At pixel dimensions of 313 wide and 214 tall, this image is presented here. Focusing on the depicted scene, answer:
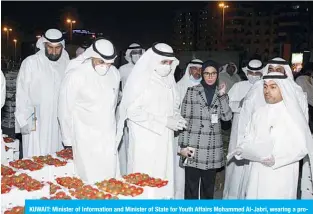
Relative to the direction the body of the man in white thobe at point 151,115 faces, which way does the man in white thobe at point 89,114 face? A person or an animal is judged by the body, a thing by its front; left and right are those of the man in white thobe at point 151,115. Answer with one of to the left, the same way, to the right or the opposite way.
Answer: the same way

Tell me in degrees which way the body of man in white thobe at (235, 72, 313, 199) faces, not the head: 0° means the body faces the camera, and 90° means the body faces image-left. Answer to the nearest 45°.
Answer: approximately 45°

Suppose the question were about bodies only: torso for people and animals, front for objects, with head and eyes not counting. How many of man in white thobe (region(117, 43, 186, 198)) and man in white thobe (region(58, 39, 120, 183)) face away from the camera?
0

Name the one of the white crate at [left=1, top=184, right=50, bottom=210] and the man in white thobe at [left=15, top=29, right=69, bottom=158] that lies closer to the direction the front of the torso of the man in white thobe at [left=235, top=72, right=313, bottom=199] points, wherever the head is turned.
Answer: the white crate
